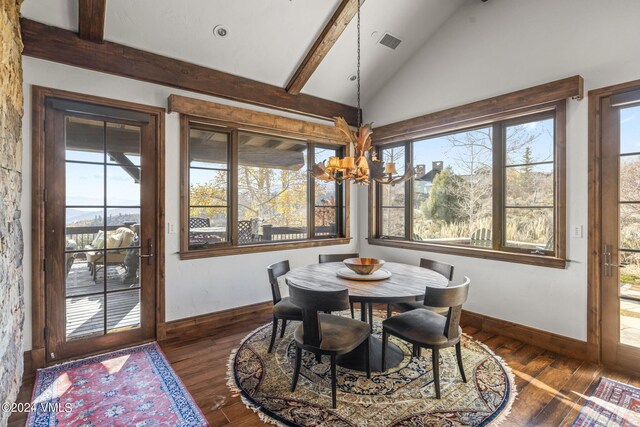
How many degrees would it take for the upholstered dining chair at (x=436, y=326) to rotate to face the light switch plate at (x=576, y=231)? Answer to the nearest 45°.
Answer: approximately 90° to its right

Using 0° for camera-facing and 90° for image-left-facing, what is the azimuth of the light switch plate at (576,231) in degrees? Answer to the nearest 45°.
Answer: approximately 0°

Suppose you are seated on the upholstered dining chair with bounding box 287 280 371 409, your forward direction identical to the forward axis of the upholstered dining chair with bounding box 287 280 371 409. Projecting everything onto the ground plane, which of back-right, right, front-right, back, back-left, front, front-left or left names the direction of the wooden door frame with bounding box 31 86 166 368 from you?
back-left

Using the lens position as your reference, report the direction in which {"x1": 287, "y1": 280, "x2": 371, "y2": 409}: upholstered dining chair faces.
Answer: facing away from the viewer and to the right of the viewer

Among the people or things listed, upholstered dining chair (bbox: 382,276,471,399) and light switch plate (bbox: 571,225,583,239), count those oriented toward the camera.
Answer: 1

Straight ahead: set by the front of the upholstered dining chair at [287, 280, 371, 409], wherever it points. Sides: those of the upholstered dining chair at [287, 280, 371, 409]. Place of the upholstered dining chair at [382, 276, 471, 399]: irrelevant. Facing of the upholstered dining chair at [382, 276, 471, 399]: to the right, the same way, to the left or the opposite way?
to the left

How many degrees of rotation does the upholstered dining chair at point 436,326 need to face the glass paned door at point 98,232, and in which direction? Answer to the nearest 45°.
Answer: approximately 45° to its left

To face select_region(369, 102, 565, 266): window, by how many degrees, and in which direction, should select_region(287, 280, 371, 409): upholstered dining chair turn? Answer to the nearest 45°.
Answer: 0° — it already faces it

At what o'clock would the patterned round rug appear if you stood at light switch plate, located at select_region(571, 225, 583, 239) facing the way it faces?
The patterned round rug is roughly at 1 o'clock from the light switch plate.

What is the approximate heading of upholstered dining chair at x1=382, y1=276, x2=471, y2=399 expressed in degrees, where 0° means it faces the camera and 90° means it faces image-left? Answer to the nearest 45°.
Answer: approximately 135°
